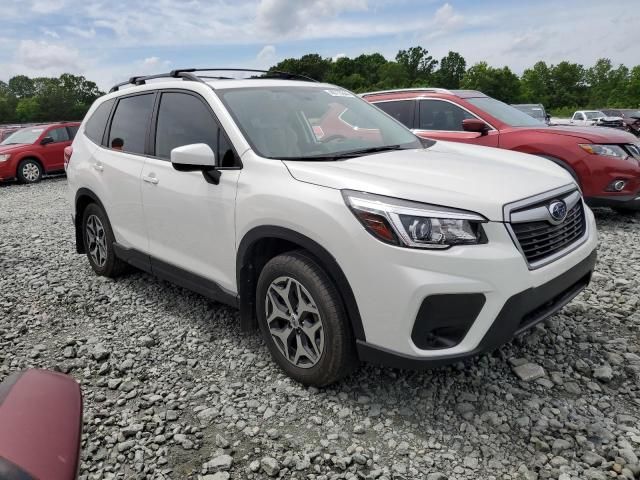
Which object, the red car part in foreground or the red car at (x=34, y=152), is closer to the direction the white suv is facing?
the red car part in foreground

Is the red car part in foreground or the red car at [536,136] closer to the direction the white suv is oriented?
the red car part in foreground

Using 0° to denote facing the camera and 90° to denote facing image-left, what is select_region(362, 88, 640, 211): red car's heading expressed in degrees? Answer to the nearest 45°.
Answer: approximately 315°

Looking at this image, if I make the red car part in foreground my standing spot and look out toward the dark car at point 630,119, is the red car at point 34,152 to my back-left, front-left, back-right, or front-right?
front-left

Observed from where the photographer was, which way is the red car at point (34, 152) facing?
facing the viewer and to the left of the viewer

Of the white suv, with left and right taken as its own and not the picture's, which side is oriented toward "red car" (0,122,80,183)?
back

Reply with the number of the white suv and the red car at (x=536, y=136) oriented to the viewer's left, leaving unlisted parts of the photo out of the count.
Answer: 0

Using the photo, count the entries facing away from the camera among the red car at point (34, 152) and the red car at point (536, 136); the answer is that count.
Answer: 0

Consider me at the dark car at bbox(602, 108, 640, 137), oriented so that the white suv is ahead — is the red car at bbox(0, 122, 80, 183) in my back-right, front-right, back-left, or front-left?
front-right

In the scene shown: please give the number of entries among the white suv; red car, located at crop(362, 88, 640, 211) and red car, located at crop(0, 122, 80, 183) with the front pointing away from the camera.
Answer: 0

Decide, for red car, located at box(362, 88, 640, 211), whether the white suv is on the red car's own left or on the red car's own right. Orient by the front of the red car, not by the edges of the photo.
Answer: on the red car's own right
